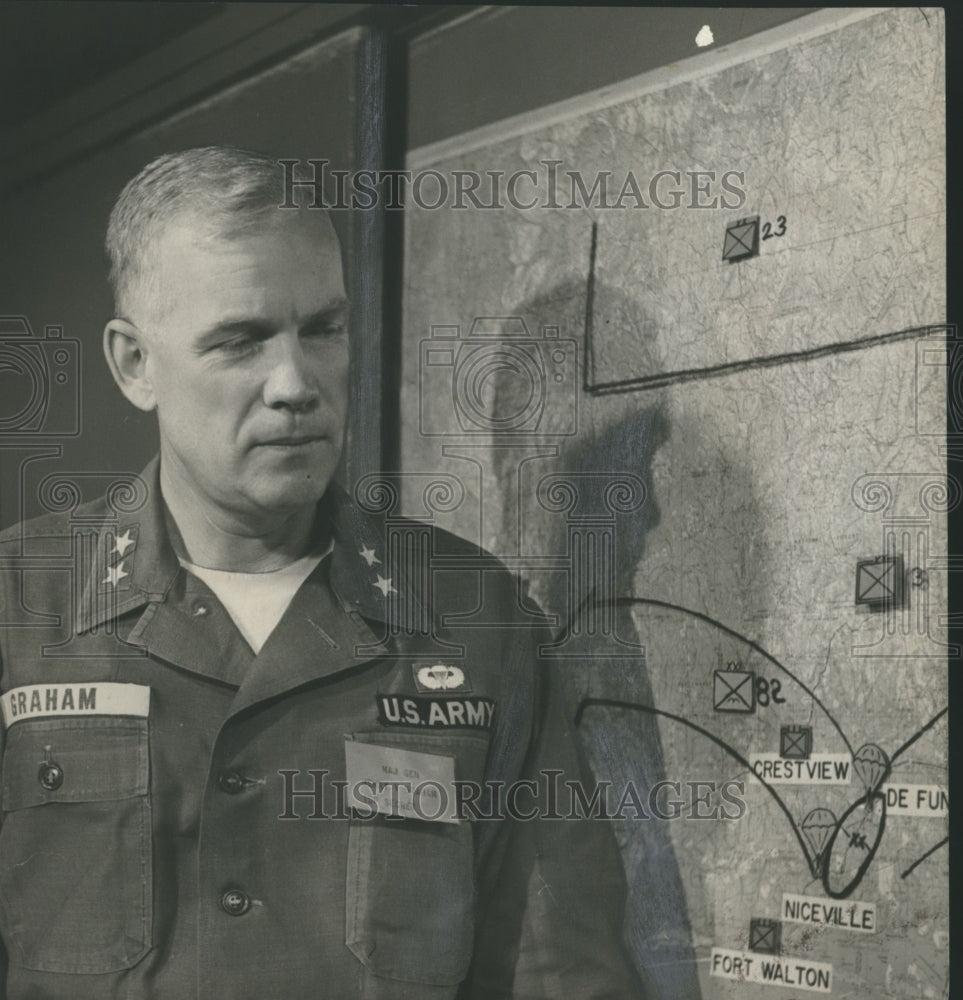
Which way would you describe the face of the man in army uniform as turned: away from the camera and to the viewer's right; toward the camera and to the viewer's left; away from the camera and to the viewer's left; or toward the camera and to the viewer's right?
toward the camera and to the viewer's right

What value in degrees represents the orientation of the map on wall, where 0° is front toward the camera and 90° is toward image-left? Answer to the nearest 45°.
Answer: approximately 45°
